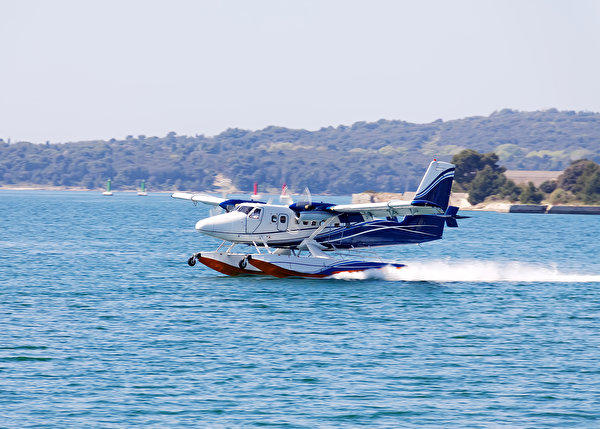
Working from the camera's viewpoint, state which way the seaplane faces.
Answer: facing the viewer and to the left of the viewer
